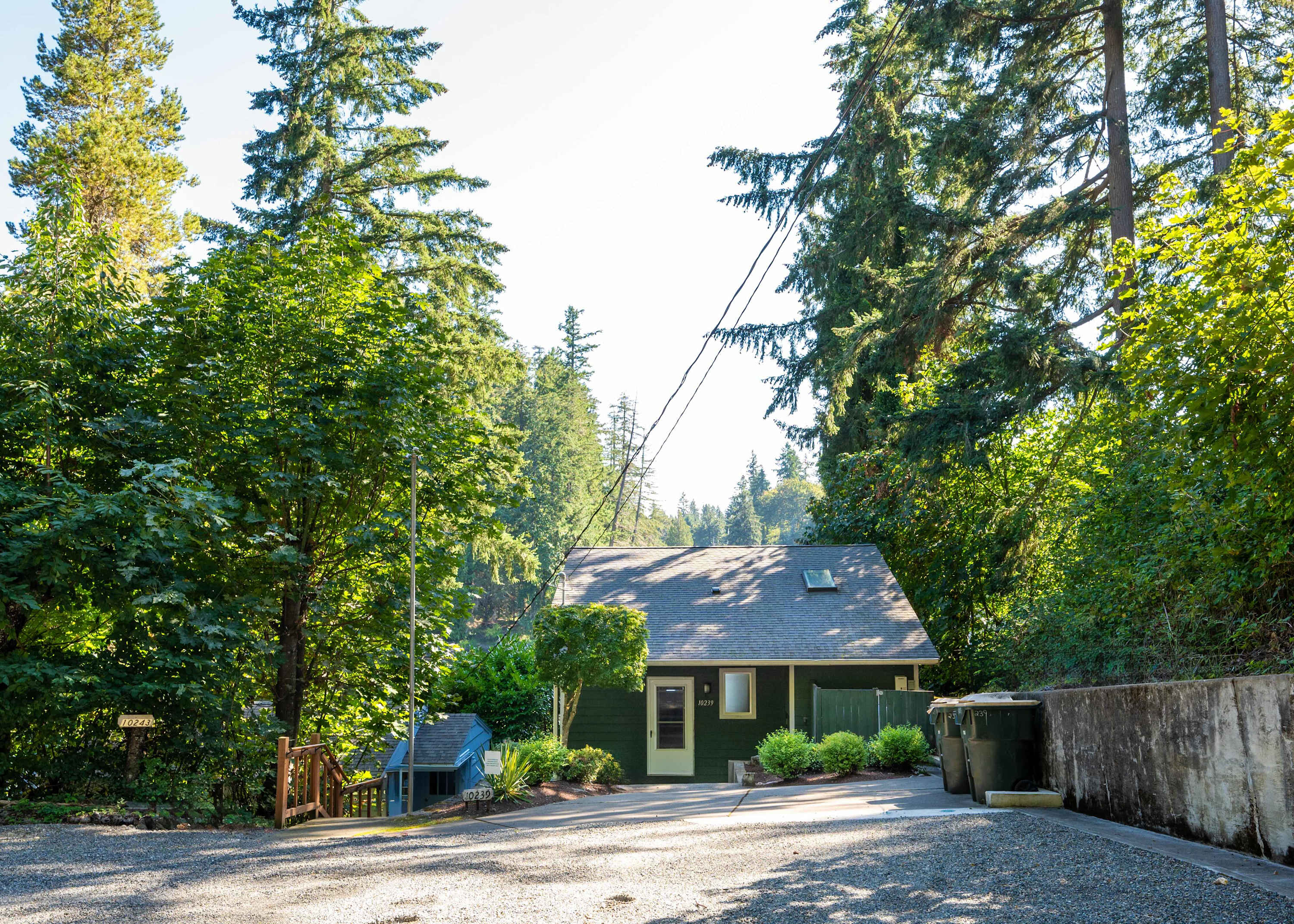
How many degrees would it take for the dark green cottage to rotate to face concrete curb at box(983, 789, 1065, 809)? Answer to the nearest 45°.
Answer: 0° — it already faces it

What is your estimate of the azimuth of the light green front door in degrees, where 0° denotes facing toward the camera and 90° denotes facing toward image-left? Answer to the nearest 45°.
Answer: approximately 0°

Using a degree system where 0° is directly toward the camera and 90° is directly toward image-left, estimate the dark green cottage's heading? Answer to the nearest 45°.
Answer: approximately 0°

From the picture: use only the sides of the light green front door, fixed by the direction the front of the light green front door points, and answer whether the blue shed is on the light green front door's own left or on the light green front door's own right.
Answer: on the light green front door's own right

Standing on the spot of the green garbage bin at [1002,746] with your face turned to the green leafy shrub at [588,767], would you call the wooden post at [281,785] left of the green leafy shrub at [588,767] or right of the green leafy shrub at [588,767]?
left

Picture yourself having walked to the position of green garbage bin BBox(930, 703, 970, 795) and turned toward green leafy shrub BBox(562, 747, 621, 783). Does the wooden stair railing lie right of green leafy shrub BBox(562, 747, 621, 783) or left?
left
